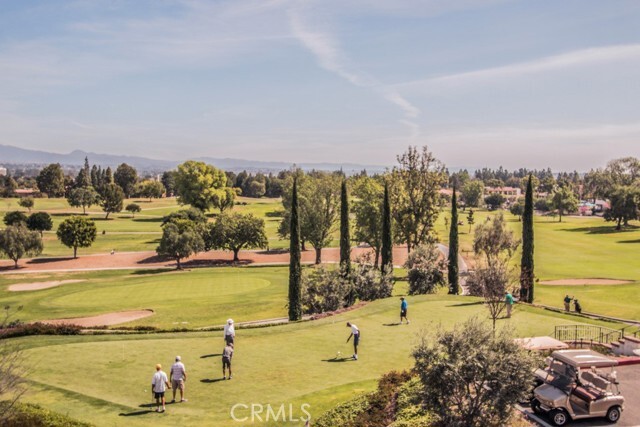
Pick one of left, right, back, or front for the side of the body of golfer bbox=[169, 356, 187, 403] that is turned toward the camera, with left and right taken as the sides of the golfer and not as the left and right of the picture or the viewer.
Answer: back

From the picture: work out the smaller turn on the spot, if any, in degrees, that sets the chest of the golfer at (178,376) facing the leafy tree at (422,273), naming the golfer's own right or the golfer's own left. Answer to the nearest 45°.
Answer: approximately 45° to the golfer's own right

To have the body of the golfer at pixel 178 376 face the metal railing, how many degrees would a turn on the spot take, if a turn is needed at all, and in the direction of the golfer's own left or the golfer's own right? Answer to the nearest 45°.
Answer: approximately 90° to the golfer's own right

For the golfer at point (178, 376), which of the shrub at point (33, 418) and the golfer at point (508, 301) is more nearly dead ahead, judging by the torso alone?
the golfer

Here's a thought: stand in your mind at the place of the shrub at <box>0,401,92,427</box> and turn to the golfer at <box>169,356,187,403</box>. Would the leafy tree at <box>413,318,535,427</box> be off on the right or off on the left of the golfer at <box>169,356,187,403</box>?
right

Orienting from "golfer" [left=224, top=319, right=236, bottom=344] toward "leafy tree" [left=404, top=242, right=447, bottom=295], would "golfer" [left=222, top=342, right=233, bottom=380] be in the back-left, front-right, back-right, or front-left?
back-right

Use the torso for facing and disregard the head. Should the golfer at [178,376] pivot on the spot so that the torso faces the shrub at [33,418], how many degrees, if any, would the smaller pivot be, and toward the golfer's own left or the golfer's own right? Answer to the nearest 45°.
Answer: approximately 135° to the golfer's own left

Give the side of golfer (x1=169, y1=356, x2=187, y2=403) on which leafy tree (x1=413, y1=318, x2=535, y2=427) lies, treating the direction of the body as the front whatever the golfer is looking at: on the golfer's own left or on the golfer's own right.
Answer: on the golfer's own right

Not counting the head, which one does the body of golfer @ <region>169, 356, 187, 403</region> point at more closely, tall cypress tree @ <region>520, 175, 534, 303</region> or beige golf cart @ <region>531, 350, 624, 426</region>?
the tall cypress tree

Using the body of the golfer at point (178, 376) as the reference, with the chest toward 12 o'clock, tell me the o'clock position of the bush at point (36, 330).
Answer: The bush is roughly at 11 o'clock from the golfer.

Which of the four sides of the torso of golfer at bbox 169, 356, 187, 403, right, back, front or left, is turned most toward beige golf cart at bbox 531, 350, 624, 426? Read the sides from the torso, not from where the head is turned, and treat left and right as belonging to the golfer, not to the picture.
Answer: right

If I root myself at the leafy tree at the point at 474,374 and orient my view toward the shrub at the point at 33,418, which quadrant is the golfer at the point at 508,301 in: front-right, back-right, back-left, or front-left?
back-right
